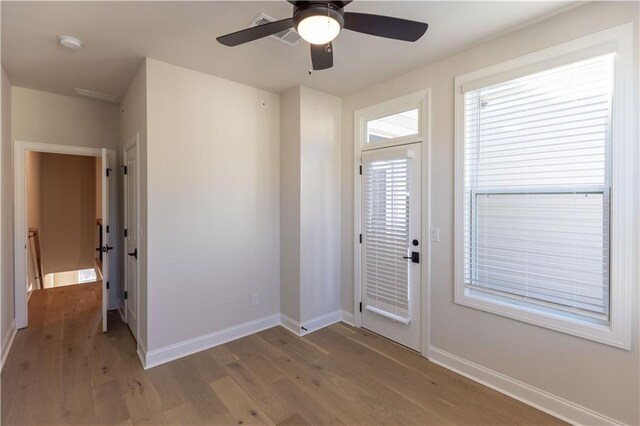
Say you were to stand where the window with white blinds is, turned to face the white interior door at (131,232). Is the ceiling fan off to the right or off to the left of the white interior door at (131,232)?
left

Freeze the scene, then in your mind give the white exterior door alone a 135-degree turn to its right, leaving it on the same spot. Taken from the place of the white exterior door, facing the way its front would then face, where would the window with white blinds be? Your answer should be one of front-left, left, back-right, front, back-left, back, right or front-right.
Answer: back-right

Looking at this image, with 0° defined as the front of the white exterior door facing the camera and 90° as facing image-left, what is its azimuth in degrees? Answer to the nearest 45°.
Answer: approximately 45°

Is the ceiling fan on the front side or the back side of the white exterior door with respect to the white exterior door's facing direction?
on the front side
